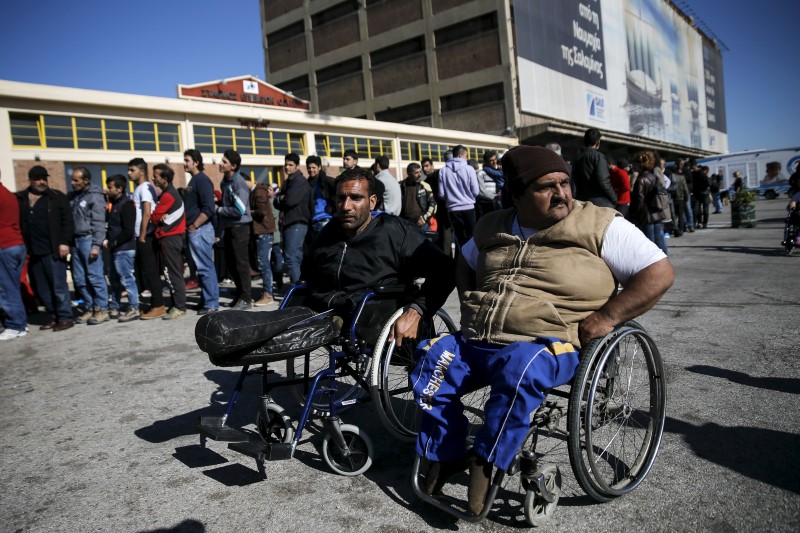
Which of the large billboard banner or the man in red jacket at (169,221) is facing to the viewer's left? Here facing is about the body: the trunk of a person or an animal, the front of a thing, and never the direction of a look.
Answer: the man in red jacket

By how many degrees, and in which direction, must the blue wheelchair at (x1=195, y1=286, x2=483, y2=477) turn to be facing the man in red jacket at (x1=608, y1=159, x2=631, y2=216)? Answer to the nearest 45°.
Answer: approximately 180°

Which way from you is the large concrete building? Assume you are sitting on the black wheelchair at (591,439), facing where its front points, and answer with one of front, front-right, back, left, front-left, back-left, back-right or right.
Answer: back-right

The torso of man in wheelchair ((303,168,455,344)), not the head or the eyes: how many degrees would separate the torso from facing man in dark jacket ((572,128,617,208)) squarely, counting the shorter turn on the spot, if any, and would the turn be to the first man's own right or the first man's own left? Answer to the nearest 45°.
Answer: approximately 180°

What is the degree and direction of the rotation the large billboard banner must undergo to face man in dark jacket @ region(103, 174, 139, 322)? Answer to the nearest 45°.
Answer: approximately 45° to its right

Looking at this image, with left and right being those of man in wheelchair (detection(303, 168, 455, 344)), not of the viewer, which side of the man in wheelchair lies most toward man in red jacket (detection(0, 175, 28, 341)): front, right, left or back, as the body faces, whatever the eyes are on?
right

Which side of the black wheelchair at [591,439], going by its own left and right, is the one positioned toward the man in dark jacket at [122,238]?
right

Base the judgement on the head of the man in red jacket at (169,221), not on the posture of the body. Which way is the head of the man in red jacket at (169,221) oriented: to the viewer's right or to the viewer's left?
to the viewer's left

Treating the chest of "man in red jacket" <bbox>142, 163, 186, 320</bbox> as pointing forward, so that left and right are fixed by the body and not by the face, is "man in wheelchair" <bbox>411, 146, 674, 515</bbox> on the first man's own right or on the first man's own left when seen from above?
on the first man's own left

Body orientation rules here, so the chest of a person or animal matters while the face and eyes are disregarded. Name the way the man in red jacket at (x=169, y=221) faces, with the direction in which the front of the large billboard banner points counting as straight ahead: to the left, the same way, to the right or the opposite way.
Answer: to the right
